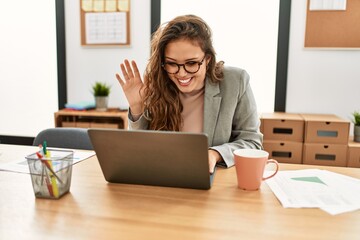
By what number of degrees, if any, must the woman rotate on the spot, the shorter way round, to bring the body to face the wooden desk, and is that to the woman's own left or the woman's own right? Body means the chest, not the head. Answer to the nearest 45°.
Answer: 0° — they already face it

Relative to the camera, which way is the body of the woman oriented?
toward the camera

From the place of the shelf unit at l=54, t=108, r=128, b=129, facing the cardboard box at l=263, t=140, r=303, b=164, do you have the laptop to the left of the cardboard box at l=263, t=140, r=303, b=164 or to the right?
right

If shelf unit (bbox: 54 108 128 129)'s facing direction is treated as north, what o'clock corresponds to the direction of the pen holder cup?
The pen holder cup is roughly at 12 o'clock from the shelf unit.

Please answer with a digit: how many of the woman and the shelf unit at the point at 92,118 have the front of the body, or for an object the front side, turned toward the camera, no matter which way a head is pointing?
2

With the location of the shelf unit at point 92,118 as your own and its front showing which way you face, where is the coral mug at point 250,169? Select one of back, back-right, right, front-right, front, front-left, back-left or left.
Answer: front

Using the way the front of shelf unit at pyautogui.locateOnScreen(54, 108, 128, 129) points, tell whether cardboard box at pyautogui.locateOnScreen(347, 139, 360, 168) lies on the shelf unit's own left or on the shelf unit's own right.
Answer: on the shelf unit's own left

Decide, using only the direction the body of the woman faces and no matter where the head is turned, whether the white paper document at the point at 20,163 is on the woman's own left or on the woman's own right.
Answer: on the woman's own right

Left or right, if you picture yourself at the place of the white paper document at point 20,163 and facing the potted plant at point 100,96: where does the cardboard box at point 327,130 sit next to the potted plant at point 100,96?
right

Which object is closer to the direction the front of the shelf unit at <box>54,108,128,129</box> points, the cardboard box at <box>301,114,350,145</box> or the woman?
the woman

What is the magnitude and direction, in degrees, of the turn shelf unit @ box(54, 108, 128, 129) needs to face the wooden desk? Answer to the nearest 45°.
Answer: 0° — it already faces it

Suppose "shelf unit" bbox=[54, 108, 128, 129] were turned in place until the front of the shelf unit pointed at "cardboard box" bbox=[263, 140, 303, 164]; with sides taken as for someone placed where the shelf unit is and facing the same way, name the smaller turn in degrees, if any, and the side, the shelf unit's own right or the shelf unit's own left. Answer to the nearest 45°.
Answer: approximately 45° to the shelf unit's own left

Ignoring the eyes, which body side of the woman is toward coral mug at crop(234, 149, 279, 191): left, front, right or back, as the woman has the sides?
front

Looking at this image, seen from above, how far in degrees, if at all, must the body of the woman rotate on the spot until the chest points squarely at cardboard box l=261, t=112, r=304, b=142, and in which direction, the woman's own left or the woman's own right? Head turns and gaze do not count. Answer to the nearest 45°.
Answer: approximately 135° to the woman's own left

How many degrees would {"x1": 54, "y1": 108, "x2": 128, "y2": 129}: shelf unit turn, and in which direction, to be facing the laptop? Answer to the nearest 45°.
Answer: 0° — it already faces it

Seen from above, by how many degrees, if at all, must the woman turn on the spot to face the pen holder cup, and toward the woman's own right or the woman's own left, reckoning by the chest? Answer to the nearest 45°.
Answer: approximately 45° to the woman's own right

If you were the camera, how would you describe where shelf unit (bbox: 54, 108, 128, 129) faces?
facing the viewer
